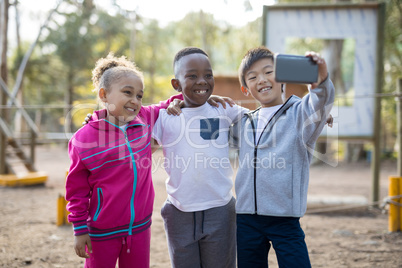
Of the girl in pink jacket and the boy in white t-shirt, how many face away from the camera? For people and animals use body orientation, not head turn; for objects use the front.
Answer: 0

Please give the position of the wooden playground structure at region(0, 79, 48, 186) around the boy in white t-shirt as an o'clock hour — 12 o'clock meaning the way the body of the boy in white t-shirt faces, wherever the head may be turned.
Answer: The wooden playground structure is roughly at 5 o'clock from the boy in white t-shirt.

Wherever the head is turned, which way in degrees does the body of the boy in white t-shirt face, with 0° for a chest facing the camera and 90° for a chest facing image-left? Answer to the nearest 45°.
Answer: approximately 0°
